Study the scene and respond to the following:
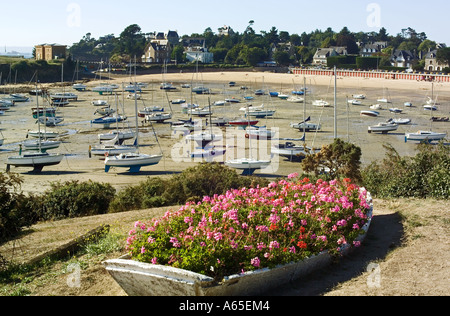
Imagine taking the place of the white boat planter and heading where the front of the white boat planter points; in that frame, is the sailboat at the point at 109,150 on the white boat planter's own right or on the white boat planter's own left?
on the white boat planter's own left

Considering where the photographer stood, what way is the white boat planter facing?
facing away from the viewer and to the right of the viewer
